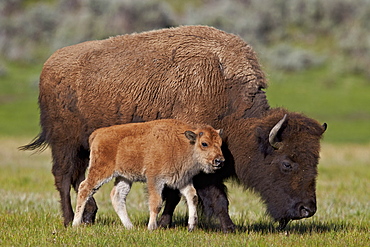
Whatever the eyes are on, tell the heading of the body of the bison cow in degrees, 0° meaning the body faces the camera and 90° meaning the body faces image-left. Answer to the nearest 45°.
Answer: approximately 270°
